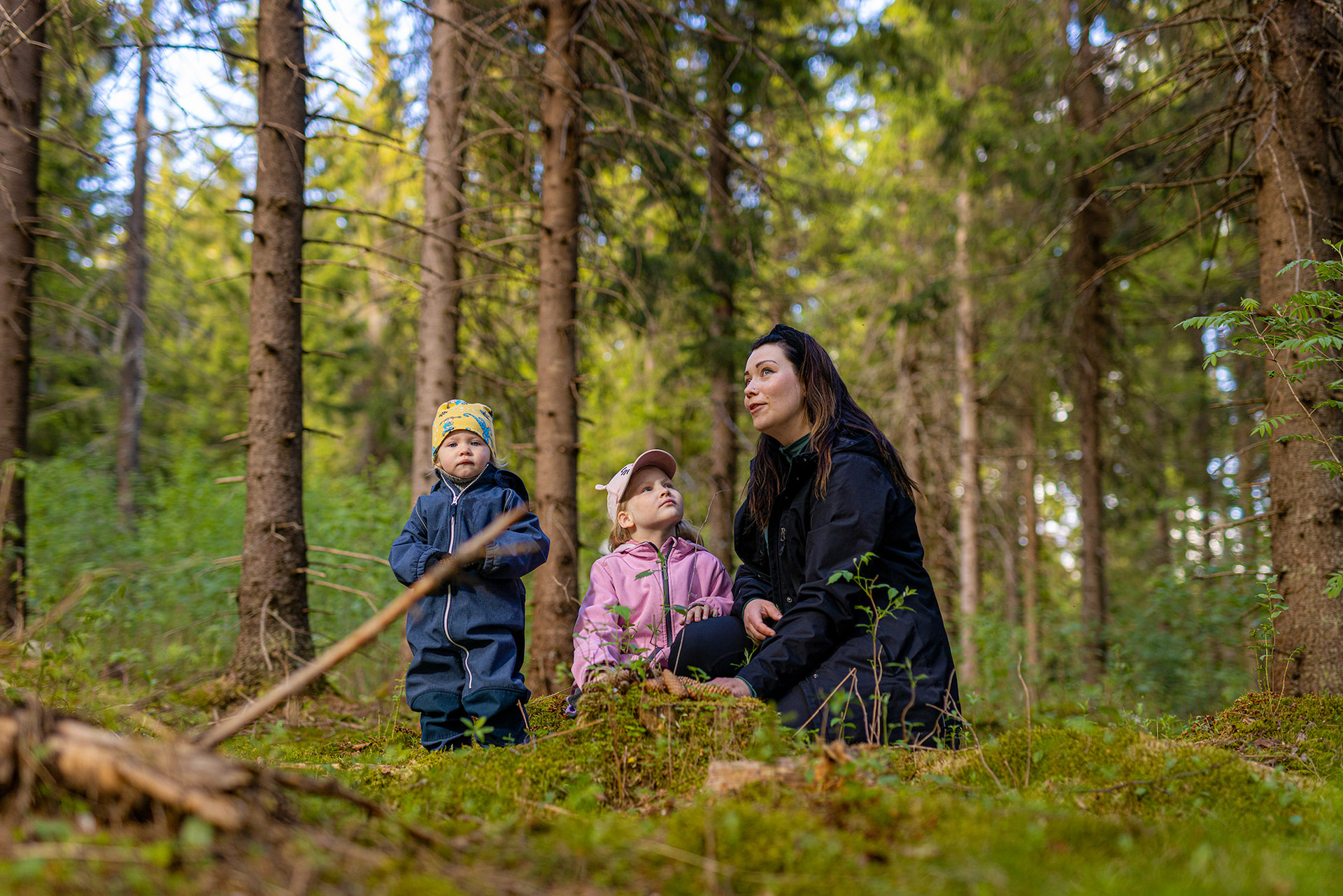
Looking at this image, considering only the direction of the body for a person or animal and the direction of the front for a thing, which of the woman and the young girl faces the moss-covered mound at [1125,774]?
the young girl

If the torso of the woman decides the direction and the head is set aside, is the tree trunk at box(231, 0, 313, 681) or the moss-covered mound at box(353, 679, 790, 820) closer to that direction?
the moss-covered mound

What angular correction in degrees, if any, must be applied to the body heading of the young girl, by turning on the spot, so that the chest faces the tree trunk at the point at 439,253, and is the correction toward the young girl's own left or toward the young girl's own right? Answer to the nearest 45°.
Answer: approximately 180°

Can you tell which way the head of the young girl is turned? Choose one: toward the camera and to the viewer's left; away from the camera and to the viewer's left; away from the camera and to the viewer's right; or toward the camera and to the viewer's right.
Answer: toward the camera and to the viewer's right

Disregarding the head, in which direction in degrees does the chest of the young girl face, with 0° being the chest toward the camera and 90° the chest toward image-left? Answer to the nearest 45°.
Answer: approximately 315°

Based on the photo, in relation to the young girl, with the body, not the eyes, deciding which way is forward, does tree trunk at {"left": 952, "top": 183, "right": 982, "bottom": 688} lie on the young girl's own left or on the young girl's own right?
on the young girl's own left

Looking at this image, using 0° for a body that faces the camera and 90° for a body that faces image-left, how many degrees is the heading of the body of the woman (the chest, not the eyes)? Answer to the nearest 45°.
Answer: approximately 45°
